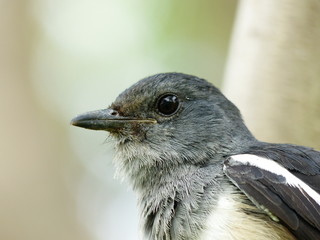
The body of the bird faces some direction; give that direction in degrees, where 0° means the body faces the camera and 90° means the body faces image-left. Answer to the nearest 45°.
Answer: approximately 90°
